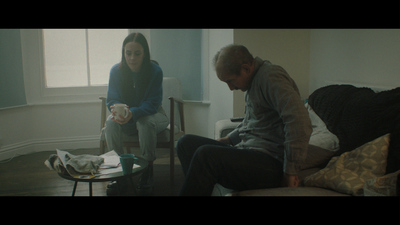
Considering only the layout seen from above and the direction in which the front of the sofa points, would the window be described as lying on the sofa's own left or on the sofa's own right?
on the sofa's own right

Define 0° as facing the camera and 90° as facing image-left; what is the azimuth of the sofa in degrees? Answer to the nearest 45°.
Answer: approximately 45°
